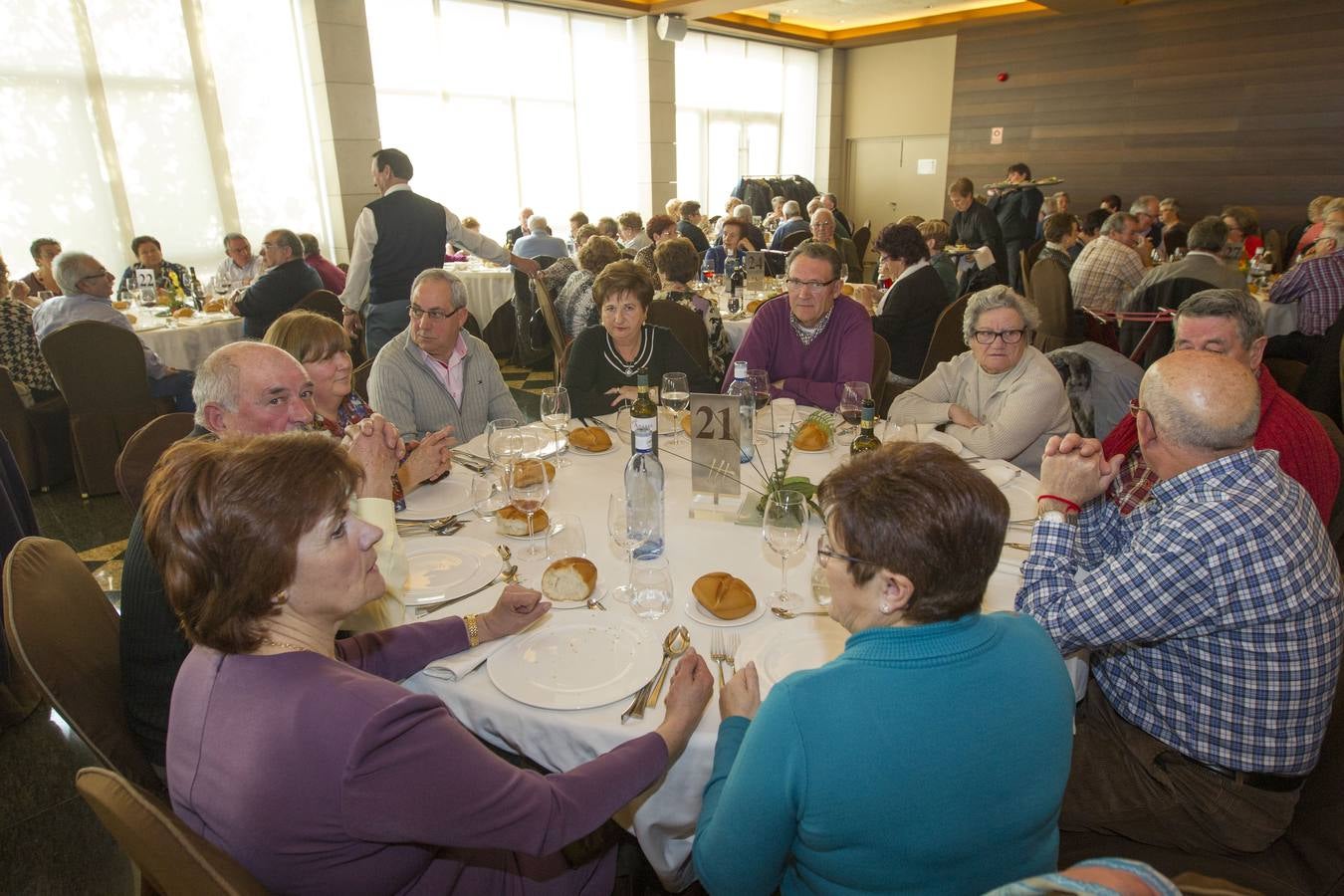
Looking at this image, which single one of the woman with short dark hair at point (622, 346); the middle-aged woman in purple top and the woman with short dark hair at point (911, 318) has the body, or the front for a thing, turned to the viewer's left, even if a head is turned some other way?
the woman with short dark hair at point (911, 318)

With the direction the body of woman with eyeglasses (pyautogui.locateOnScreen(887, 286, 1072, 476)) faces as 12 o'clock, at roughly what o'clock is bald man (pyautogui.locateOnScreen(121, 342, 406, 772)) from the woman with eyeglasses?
The bald man is roughly at 12 o'clock from the woman with eyeglasses.

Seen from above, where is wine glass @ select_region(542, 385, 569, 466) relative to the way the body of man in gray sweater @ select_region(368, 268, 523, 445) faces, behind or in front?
in front

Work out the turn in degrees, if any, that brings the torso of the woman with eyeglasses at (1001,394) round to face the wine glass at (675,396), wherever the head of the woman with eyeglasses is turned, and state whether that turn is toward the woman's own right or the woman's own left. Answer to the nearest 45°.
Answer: approximately 45° to the woman's own right

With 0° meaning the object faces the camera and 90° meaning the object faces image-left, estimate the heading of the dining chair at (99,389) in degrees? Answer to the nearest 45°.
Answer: approximately 225°

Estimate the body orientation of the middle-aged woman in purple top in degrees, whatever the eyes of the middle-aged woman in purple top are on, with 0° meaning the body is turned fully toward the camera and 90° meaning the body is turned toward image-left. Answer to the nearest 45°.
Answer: approximately 225°

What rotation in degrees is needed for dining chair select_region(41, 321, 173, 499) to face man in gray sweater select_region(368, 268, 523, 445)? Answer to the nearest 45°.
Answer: approximately 90° to its right

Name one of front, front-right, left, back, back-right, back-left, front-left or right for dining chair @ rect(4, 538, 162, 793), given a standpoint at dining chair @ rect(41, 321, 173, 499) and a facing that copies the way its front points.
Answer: back-right

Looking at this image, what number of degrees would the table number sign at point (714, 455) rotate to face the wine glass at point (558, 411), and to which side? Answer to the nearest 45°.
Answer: approximately 135° to its right

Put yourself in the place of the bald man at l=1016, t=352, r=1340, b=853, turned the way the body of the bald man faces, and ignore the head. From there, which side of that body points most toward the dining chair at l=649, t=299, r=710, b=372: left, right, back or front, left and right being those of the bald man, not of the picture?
front

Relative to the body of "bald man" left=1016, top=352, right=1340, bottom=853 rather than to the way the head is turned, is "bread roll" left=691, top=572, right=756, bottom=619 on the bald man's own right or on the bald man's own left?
on the bald man's own left

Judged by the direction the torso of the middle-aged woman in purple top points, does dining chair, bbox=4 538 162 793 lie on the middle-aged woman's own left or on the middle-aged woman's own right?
on the middle-aged woman's own left

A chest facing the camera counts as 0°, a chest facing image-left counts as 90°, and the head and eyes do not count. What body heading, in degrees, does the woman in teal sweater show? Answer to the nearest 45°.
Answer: approximately 135°

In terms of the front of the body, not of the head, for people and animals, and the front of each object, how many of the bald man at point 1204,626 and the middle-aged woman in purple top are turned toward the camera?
0

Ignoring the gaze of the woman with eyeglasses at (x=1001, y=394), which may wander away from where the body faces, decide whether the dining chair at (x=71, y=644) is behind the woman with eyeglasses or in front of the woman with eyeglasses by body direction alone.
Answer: in front
